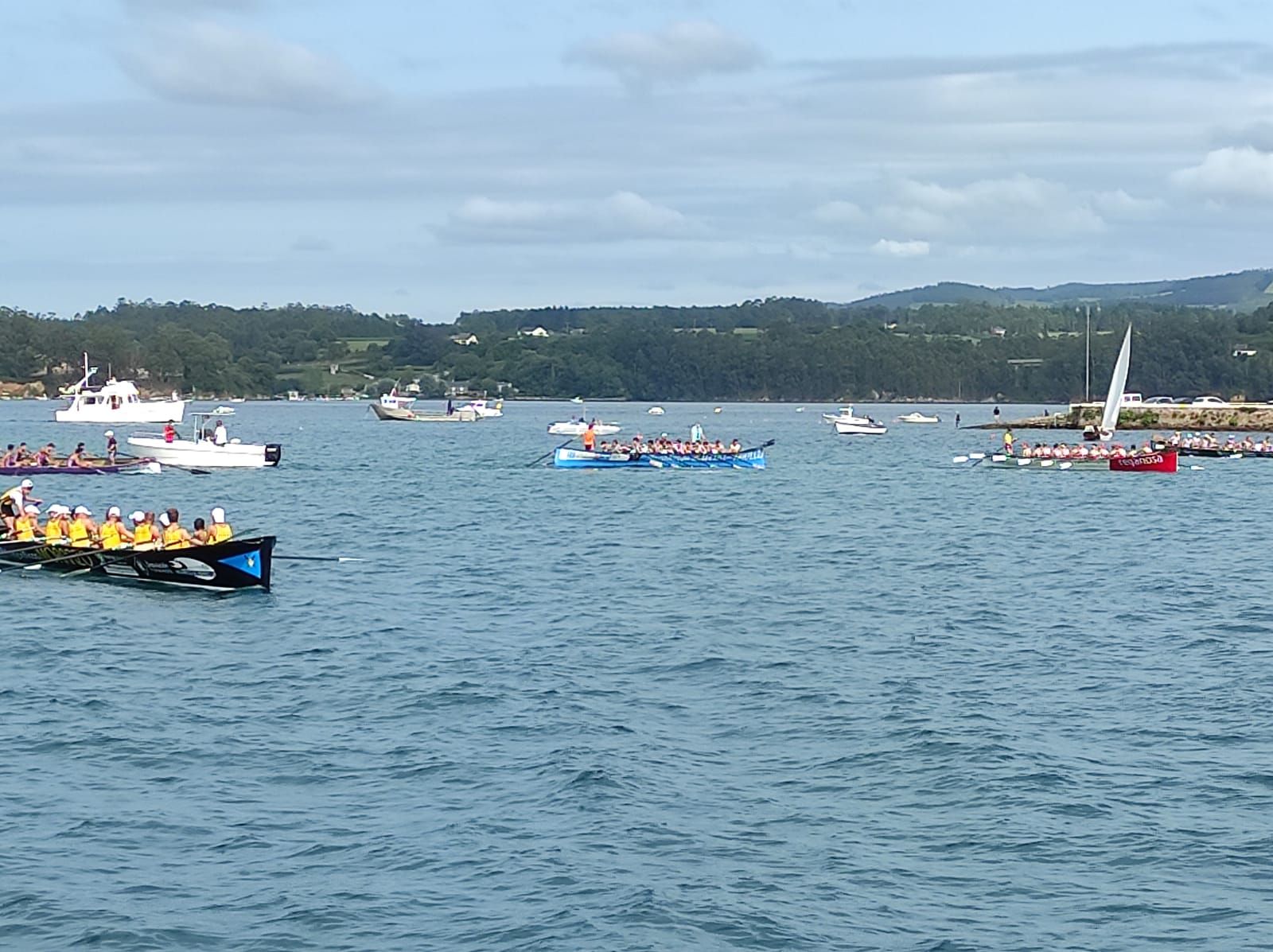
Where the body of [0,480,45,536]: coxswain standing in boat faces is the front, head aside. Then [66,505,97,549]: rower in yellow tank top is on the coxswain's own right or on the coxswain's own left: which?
on the coxswain's own right

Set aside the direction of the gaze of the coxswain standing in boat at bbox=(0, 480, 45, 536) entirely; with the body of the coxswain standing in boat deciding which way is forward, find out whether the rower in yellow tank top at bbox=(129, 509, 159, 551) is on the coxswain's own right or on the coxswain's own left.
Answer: on the coxswain's own right

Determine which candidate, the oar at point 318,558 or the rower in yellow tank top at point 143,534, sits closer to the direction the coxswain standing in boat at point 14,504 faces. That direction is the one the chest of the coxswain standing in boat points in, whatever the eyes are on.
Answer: the oar

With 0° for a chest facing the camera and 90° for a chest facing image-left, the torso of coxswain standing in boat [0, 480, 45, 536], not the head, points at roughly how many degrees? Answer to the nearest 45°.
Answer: approximately 270°

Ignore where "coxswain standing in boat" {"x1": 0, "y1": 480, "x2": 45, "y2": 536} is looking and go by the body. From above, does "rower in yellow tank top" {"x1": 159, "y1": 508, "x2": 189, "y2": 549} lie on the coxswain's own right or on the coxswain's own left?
on the coxswain's own right

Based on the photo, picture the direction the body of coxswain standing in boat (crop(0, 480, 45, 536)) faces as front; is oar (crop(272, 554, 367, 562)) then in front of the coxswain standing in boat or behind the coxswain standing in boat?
in front

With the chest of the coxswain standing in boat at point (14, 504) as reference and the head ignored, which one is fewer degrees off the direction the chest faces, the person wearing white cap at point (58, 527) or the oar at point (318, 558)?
the oar

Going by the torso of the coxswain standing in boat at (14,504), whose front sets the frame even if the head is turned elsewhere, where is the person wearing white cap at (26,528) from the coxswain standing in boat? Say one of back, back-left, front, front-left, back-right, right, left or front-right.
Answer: front
